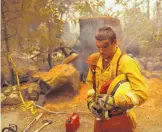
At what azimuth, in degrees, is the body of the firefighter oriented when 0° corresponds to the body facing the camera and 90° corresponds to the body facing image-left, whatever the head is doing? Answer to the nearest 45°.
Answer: approximately 45°

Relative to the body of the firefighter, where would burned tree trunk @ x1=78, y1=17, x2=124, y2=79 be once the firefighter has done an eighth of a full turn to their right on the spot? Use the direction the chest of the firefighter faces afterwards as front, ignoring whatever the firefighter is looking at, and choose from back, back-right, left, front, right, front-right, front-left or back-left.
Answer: right
